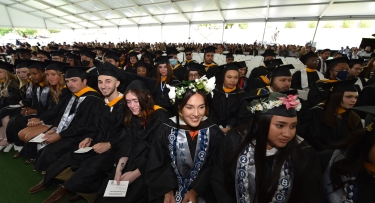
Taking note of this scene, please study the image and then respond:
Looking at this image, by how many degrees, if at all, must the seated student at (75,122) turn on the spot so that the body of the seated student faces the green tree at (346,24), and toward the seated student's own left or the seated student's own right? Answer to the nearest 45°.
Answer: approximately 135° to the seated student's own left

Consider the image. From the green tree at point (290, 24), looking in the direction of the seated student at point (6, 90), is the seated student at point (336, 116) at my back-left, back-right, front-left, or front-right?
front-left

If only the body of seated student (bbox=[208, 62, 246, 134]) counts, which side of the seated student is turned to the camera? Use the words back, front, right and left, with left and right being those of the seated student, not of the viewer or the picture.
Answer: front

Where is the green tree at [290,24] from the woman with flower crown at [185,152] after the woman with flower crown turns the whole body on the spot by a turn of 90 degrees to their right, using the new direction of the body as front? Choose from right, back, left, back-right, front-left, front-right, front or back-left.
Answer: back-right

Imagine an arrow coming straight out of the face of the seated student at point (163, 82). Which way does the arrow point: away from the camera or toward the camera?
toward the camera

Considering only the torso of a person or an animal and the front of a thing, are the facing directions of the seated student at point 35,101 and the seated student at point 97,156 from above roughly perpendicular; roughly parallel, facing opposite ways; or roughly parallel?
roughly parallel

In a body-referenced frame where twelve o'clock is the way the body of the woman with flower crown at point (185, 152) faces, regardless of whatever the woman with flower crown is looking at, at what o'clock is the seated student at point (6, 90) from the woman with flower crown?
The seated student is roughly at 4 o'clock from the woman with flower crown.

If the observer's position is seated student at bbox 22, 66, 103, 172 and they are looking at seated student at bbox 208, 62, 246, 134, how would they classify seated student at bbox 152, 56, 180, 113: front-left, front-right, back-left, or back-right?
front-left

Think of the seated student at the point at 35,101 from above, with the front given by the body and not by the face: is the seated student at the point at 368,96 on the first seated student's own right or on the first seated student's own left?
on the first seated student's own left

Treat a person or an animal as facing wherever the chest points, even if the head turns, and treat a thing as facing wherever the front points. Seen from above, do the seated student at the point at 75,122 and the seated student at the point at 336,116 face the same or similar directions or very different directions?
same or similar directions

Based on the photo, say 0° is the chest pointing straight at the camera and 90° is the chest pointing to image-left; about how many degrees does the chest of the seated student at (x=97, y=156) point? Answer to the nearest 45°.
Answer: approximately 45°

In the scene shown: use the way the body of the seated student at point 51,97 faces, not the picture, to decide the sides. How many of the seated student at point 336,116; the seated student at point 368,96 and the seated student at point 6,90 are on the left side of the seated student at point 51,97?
2

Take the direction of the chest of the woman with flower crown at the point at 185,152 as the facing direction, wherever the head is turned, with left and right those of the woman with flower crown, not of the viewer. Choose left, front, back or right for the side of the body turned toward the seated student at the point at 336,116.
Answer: left

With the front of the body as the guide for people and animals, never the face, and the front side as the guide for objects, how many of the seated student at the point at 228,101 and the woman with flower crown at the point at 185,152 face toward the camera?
2

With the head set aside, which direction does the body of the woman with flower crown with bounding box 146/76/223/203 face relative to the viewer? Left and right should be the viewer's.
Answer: facing the viewer

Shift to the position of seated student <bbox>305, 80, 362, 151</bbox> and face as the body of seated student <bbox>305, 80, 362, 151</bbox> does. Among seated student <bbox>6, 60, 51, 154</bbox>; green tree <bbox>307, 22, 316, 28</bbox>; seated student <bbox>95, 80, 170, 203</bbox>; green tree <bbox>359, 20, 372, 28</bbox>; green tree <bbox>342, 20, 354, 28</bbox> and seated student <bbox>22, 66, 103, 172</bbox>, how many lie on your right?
3
